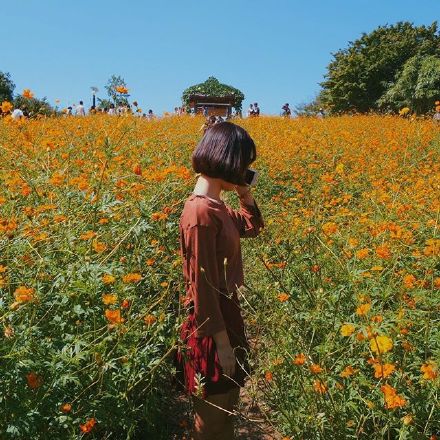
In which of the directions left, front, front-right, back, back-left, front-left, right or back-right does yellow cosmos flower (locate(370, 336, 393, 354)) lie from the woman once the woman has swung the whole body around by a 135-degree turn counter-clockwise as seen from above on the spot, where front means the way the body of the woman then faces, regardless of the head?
back

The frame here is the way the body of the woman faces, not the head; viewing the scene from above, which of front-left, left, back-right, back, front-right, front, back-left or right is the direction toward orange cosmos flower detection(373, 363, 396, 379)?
front-right

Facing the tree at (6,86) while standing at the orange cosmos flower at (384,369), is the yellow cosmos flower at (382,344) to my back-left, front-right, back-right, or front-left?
front-right

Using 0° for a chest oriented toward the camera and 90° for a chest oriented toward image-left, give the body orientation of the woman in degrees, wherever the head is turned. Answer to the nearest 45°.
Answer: approximately 270°

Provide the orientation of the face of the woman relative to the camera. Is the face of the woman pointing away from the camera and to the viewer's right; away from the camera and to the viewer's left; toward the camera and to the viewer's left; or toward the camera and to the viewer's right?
away from the camera and to the viewer's right
